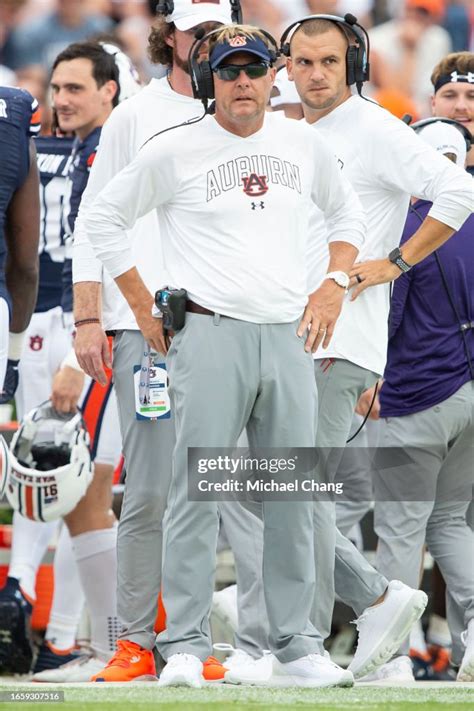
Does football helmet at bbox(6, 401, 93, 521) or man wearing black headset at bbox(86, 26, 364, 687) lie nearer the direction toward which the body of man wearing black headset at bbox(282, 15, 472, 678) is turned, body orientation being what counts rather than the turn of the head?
the man wearing black headset

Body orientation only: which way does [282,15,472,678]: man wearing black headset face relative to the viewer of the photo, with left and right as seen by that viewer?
facing the viewer and to the left of the viewer

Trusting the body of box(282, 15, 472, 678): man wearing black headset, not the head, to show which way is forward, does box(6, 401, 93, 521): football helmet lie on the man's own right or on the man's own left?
on the man's own right

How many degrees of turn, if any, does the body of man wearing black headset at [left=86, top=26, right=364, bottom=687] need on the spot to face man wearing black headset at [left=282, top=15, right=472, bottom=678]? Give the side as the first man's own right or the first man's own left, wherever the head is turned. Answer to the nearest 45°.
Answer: approximately 135° to the first man's own left

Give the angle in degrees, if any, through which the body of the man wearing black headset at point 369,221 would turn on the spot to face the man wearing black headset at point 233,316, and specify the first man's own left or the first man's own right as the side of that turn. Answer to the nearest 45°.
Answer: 0° — they already face them

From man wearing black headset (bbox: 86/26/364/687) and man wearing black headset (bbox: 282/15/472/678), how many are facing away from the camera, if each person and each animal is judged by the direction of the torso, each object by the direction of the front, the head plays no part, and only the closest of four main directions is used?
0

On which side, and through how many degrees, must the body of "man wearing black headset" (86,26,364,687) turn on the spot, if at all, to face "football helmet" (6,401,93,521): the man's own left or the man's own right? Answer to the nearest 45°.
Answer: approximately 135° to the man's own right

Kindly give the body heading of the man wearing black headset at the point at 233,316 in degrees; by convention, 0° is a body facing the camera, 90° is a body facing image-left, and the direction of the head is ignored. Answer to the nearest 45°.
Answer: approximately 0°
